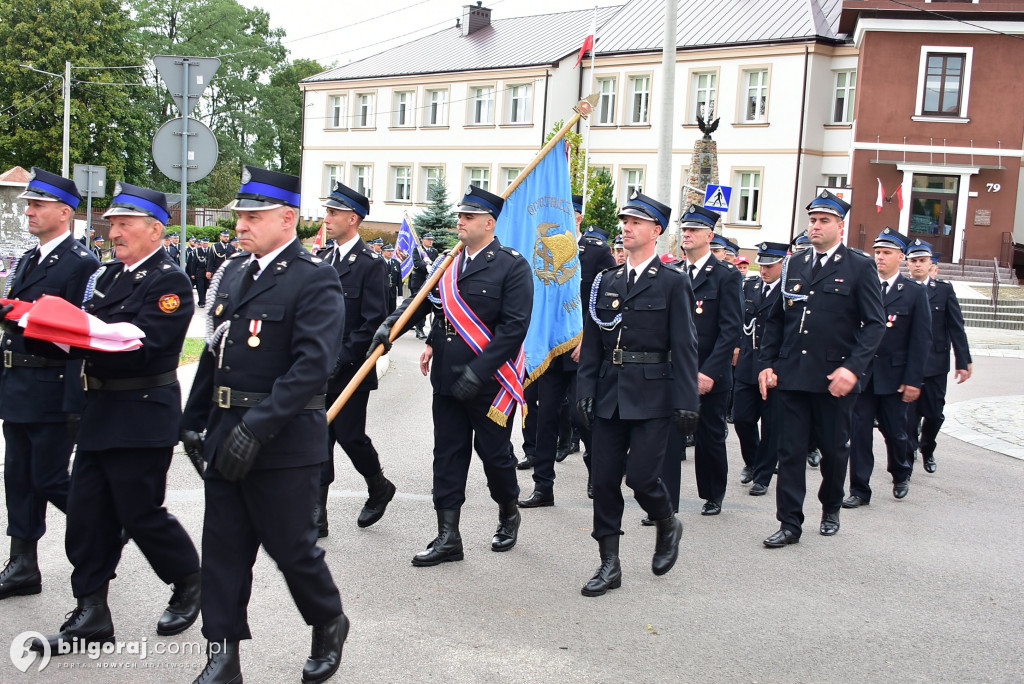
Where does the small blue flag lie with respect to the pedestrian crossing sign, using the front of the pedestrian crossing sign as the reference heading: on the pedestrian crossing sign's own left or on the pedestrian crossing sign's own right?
on the pedestrian crossing sign's own right

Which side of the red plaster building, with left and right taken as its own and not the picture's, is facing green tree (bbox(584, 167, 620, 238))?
right

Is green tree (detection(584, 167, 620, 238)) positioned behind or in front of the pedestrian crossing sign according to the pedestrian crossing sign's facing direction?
behind

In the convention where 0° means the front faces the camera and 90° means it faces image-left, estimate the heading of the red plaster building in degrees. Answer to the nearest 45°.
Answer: approximately 0°

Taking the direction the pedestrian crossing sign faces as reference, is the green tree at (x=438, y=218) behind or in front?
behind

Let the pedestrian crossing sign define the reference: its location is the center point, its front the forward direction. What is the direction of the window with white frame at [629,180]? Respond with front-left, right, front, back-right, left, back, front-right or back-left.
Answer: back

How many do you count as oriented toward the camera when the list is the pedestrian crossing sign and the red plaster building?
2
